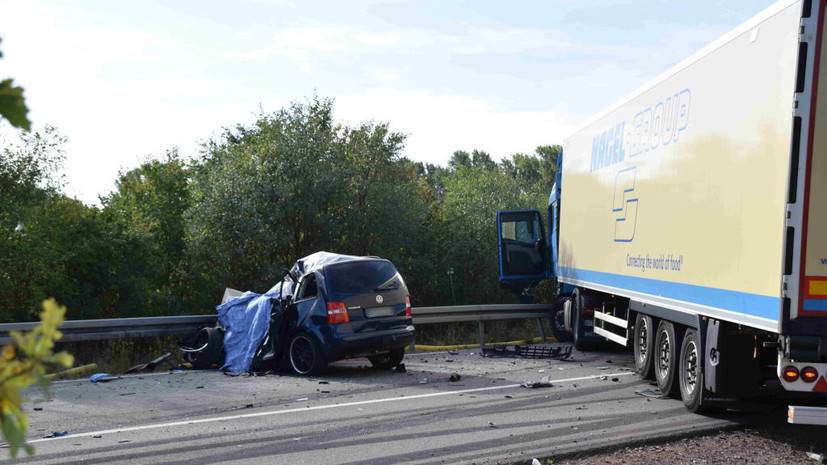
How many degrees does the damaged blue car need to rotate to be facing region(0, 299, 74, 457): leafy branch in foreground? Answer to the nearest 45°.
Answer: approximately 135° to its left

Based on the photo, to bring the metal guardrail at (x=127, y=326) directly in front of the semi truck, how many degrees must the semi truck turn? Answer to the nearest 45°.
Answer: approximately 45° to its left

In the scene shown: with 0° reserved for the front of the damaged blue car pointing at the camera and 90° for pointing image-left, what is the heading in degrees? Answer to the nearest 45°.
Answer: approximately 135°

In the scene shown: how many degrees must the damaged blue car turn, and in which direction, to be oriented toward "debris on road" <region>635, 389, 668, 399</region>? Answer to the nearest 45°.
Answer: approximately 180°

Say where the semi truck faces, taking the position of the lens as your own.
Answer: facing away from the viewer and to the left of the viewer

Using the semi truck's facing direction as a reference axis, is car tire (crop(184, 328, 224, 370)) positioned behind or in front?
in front

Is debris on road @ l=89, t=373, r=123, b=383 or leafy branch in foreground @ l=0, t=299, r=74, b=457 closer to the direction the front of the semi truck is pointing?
the debris on road

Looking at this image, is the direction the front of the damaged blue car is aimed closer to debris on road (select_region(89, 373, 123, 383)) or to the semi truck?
the debris on road

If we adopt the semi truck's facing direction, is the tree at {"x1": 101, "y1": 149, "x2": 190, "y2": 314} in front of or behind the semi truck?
in front

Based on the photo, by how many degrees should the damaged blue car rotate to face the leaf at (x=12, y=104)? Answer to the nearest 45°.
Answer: approximately 135° to its left
